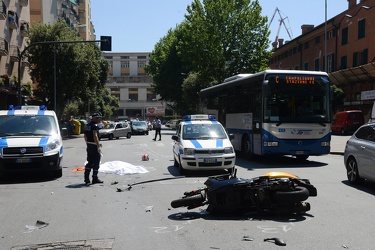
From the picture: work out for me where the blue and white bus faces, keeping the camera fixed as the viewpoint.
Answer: facing the viewer and to the right of the viewer

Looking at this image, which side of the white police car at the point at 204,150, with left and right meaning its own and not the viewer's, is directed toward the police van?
right

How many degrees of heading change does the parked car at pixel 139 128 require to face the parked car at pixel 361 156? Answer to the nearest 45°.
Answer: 0° — it already faces it

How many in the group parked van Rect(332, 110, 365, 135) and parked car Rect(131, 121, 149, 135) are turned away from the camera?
0

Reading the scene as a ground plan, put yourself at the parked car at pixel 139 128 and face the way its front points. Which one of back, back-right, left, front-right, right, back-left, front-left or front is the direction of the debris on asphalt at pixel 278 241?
front

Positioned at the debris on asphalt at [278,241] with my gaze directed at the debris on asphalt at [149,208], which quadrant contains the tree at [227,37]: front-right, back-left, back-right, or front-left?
front-right

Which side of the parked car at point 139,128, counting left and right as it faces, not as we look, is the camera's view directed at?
front

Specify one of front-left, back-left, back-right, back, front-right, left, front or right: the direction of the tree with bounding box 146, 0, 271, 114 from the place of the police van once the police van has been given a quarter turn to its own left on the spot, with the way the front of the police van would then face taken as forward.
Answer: front-left

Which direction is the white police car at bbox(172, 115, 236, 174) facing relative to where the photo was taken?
toward the camera

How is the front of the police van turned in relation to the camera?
facing the viewer

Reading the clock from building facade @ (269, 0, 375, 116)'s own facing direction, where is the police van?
The police van is roughly at 11 o'clock from the building facade.
